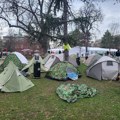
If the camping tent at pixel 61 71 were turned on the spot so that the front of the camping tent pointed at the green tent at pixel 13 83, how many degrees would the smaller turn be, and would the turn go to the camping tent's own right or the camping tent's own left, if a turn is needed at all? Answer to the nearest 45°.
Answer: approximately 90° to the camping tent's own right

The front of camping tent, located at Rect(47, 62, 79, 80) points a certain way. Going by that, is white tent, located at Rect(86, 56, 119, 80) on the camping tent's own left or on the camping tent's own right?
on the camping tent's own left

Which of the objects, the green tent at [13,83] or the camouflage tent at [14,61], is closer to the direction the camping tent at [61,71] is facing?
the green tent

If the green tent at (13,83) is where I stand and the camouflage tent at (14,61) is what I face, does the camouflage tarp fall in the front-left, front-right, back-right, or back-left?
back-right

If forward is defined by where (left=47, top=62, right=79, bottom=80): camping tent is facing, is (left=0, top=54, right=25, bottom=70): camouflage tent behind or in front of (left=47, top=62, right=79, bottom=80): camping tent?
behind

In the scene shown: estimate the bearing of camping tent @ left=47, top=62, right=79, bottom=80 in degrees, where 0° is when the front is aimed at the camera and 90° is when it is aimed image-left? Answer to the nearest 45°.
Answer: approximately 315°
